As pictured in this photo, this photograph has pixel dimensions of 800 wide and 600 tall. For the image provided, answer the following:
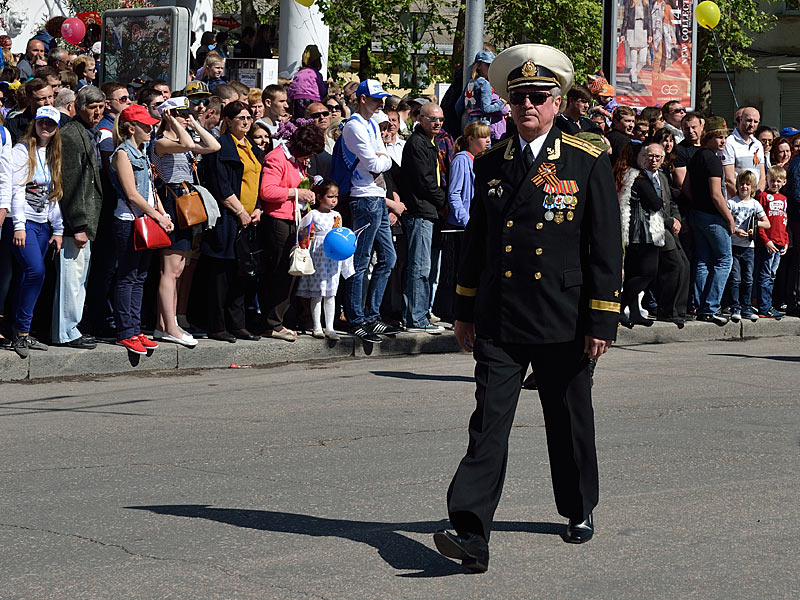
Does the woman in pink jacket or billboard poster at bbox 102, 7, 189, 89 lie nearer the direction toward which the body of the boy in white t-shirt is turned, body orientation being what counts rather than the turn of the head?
the woman in pink jacket

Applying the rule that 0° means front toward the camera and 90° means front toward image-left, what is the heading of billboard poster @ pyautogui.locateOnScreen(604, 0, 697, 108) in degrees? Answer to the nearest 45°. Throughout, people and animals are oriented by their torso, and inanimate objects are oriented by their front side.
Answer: approximately 0°

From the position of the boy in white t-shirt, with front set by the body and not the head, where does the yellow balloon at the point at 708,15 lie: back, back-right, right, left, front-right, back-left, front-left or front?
back

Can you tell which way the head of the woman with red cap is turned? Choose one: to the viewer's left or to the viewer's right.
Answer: to the viewer's right

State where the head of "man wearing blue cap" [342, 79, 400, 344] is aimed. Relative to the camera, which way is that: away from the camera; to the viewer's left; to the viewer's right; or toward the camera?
to the viewer's right

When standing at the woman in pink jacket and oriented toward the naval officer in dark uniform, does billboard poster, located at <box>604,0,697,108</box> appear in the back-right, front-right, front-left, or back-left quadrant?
back-left

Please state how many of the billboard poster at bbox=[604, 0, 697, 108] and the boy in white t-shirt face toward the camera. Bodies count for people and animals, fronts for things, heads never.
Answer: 2

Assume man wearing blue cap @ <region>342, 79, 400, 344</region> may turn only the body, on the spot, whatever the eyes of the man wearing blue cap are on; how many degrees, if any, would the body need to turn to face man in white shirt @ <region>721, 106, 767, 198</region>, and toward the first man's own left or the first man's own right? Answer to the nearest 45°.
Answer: approximately 90° to the first man's own left

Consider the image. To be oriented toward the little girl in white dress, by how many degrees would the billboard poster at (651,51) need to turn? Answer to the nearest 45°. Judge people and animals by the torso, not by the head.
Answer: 0° — it already faces them

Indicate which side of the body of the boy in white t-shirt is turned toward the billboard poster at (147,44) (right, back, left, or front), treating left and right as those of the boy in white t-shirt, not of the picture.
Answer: right
